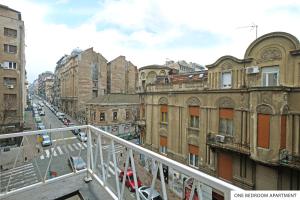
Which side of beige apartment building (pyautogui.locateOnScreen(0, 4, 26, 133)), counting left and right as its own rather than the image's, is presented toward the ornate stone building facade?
front

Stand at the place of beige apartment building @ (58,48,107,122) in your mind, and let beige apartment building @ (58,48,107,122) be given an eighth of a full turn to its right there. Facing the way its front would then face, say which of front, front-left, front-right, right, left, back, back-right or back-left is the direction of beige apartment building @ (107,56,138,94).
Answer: back

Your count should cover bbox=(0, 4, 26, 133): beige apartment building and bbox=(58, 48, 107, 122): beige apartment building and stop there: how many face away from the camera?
0

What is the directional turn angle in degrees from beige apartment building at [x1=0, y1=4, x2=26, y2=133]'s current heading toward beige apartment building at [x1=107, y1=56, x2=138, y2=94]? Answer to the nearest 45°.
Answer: approximately 90° to its left

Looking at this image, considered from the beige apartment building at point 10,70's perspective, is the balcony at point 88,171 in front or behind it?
in front

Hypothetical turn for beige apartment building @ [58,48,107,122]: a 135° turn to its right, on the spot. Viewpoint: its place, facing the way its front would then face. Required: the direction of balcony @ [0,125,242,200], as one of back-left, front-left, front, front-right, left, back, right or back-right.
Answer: back

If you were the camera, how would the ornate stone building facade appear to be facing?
facing the viewer and to the left of the viewer

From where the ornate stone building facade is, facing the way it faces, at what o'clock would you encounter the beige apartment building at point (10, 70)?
The beige apartment building is roughly at 2 o'clock from the ornate stone building facade.

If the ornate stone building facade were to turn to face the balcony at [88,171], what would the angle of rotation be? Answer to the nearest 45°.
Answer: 0° — it already faces it

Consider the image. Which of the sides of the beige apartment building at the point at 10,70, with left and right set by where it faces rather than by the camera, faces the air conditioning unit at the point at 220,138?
front

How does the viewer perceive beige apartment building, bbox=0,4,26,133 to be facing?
facing the viewer and to the right of the viewer
